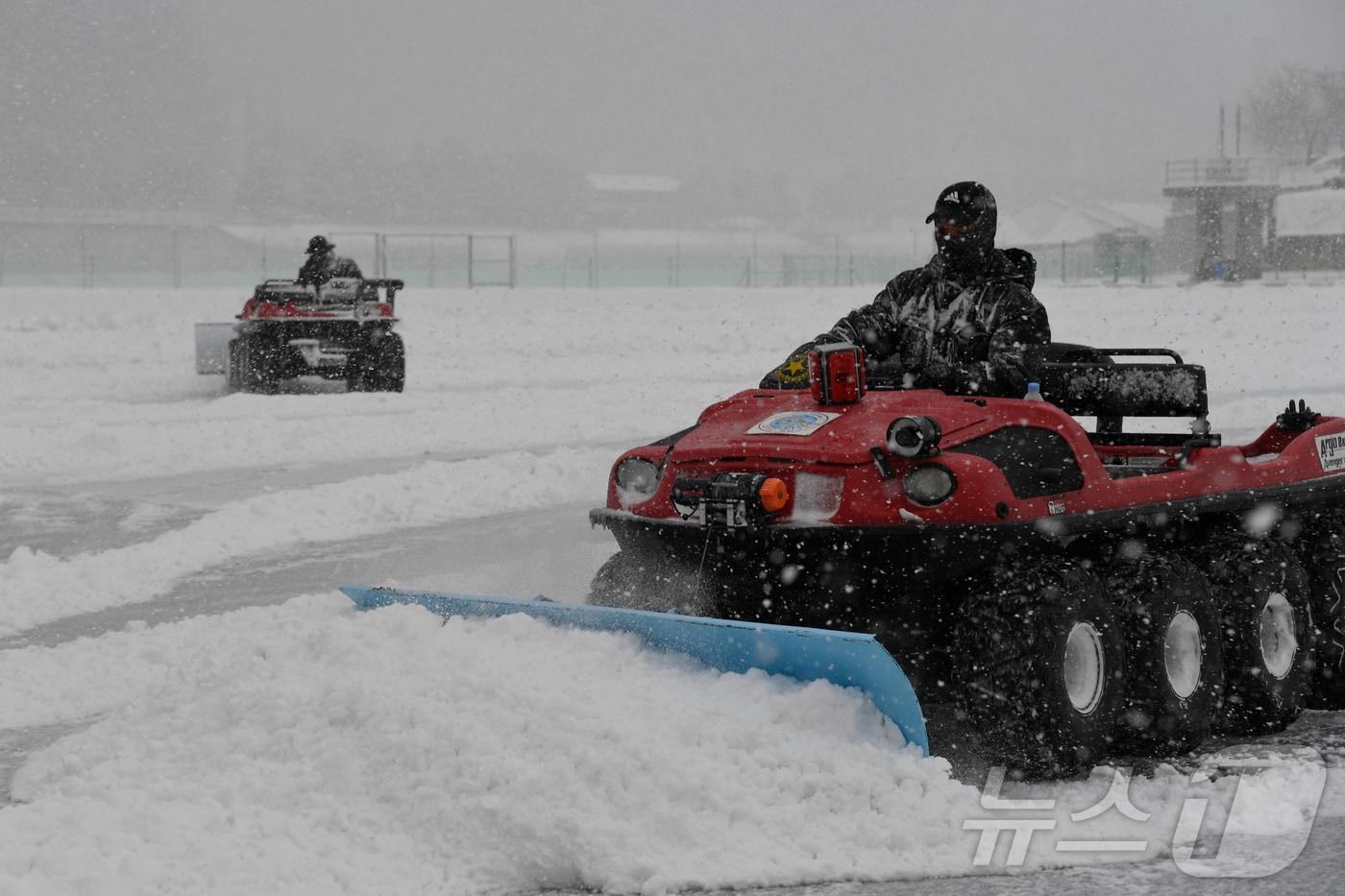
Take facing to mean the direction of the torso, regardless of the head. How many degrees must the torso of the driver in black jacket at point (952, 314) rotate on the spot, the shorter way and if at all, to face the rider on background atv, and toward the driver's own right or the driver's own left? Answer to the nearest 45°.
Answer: approximately 90° to the driver's own right

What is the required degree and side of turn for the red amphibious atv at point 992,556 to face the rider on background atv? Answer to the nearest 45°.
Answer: approximately 90° to its right

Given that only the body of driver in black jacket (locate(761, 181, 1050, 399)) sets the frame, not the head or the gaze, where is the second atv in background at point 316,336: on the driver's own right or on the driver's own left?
on the driver's own right

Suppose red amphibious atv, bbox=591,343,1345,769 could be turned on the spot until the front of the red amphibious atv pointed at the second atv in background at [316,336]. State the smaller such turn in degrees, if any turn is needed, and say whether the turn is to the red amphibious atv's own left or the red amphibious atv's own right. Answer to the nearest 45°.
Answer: approximately 90° to the red amphibious atv's own right

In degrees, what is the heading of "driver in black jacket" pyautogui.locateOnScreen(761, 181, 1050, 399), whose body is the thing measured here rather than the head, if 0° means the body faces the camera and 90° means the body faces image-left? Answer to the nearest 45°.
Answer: approximately 45°

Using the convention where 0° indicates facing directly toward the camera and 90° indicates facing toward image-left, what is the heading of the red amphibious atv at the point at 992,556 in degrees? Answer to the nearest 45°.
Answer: approximately 45°
